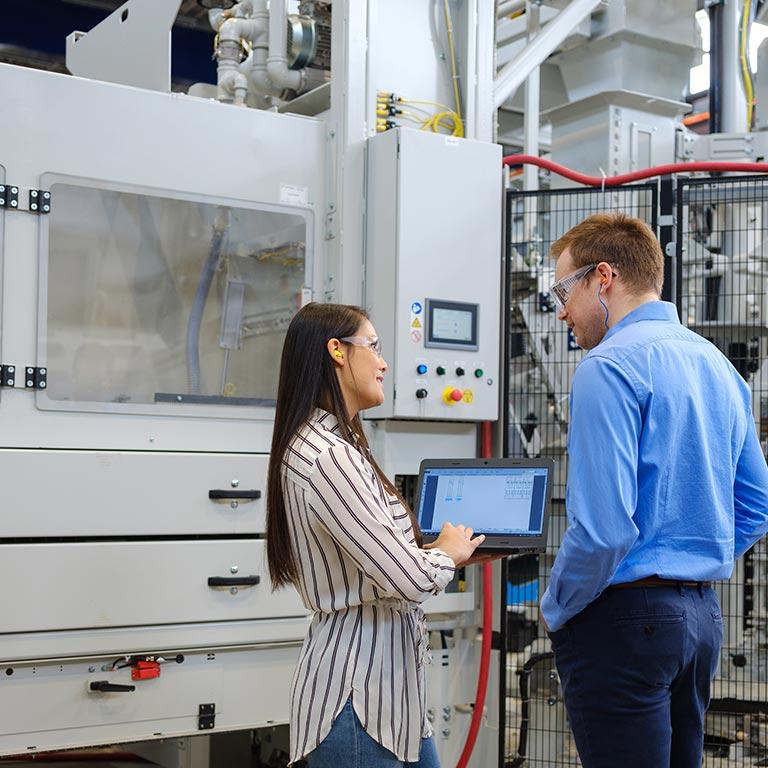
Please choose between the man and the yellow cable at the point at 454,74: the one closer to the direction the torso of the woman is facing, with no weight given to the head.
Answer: the man

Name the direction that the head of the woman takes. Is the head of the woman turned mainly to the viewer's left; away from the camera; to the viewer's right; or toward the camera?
to the viewer's right

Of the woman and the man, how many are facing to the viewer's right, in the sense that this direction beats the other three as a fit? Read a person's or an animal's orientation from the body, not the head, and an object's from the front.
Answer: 1

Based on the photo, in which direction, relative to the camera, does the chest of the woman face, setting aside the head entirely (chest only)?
to the viewer's right

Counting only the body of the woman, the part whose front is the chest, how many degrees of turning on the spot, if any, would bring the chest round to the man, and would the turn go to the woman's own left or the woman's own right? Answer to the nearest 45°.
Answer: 0° — they already face them

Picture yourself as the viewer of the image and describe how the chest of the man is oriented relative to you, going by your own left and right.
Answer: facing away from the viewer and to the left of the viewer

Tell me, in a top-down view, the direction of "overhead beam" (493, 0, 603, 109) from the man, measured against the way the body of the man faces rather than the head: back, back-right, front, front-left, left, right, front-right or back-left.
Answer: front-right

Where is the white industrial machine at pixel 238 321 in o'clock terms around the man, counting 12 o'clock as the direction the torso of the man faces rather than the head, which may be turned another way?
The white industrial machine is roughly at 12 o'clock from the man.

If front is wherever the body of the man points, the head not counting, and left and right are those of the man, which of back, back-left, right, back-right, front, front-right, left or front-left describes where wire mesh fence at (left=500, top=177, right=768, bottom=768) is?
front-right

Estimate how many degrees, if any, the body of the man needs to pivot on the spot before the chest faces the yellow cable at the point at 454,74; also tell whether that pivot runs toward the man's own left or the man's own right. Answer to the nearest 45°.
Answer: approximately 45° to the man's own right

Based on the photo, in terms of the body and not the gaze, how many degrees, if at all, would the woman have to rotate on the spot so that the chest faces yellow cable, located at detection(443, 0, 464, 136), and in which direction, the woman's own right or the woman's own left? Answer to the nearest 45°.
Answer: approximately 90° to the woman's own left

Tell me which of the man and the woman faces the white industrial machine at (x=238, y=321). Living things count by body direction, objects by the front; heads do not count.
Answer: the man

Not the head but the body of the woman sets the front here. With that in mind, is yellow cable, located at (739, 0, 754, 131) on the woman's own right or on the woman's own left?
on the woman's own left
